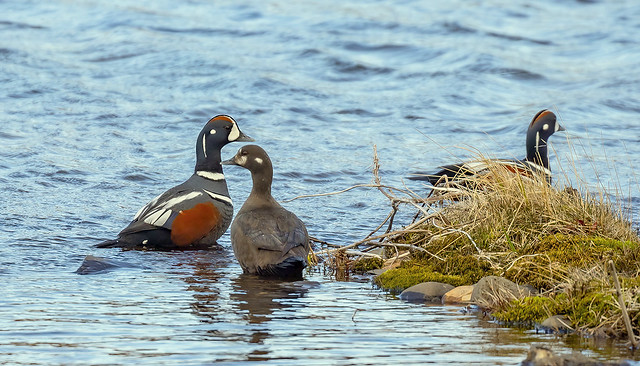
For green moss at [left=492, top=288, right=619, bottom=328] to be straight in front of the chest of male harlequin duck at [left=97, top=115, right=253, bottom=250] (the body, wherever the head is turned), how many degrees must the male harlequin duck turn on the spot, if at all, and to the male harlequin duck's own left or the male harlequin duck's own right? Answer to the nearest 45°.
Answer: approximately 45° to the male harlequin duck's own right

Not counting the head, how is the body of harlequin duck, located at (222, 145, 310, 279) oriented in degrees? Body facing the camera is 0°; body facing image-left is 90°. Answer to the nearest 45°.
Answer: approximately 135°

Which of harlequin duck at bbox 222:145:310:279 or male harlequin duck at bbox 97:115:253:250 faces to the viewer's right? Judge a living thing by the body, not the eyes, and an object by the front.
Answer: the male harlequin duck

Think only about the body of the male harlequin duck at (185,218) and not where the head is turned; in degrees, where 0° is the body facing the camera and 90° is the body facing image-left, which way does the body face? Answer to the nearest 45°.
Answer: approximately 270°

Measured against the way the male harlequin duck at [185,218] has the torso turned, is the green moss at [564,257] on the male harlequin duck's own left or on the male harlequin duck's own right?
on the male harlequin duck's own right

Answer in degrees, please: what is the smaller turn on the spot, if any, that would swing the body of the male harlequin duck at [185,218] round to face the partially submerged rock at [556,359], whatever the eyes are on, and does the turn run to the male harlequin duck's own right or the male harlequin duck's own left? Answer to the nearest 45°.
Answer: approximately 90° to the male harlequin duck's own right

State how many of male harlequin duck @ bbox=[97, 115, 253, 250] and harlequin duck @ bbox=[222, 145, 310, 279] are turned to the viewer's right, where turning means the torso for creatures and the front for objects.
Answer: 1

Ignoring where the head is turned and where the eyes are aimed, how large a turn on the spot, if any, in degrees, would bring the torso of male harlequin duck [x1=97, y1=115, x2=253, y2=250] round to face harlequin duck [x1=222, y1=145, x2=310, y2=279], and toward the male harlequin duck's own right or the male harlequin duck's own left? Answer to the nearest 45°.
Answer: approximately 90° to the male harlequin duck's own right
